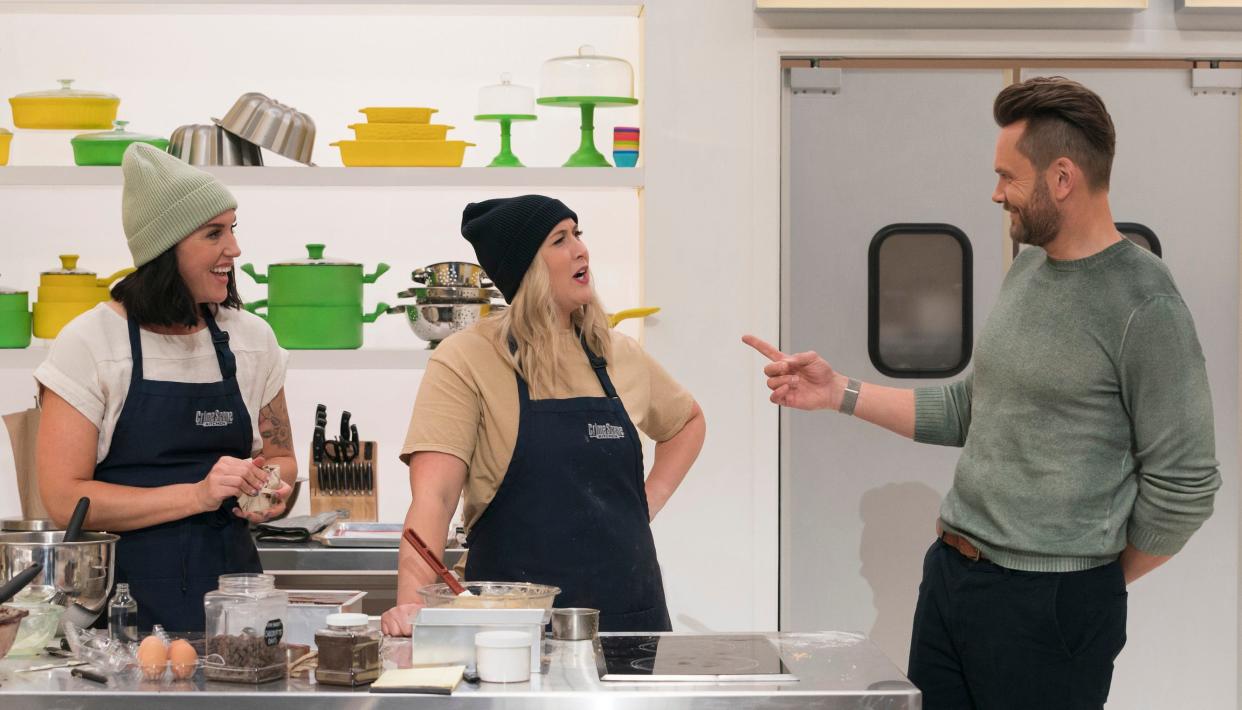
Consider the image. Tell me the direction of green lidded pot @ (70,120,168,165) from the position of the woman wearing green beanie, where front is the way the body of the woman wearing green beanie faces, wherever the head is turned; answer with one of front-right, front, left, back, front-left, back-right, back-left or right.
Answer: back-left

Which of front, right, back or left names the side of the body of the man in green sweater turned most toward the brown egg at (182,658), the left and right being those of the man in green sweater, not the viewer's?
front

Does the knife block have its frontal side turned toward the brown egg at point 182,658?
yes

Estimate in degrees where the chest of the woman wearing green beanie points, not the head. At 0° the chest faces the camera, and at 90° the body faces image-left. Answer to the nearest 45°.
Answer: approximately 315°

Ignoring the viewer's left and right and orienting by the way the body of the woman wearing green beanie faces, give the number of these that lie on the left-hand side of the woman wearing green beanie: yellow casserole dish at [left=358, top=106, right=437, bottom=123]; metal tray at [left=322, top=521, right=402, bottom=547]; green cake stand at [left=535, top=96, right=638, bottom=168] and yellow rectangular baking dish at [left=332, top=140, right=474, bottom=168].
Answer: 4

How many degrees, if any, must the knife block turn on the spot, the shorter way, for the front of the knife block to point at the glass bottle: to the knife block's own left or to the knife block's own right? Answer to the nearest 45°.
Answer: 0° — it already faces it

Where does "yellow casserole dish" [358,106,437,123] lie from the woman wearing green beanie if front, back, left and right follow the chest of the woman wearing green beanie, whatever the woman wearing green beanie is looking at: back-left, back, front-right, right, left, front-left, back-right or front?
left

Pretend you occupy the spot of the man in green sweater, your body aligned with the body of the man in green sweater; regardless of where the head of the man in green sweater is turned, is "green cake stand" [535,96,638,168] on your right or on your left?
on your right

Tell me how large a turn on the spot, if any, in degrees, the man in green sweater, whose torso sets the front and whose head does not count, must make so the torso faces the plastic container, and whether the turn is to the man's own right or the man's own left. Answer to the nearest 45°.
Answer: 0° — they already face it

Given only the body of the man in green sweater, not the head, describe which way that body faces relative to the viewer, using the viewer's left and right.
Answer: facing the viewer and to the left of the viewer

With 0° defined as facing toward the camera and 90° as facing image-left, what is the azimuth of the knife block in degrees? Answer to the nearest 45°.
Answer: approximately 0°

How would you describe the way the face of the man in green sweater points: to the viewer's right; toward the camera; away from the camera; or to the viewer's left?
to the viewer's left

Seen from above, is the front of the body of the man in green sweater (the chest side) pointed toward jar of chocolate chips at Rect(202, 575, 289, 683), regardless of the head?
yes

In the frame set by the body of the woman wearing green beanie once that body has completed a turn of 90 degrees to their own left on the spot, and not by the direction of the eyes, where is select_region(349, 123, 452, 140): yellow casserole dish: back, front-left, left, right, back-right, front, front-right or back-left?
front
